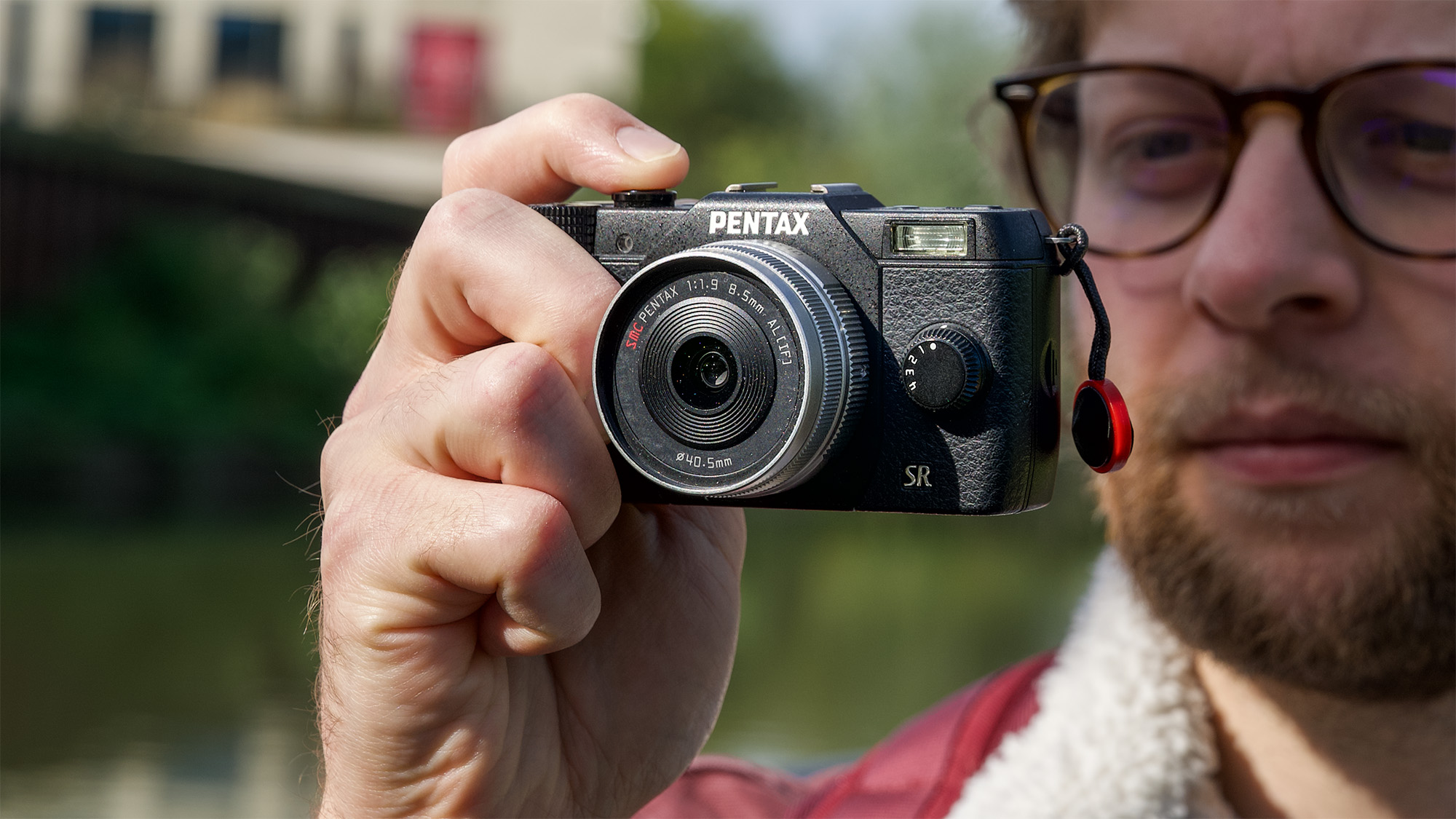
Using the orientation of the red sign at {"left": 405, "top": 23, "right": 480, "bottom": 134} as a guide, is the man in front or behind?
in front

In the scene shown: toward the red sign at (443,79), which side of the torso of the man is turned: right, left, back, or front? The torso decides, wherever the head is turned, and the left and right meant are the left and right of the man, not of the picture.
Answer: back

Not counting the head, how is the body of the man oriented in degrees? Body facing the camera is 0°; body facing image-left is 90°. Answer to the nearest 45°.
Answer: approximately 0°

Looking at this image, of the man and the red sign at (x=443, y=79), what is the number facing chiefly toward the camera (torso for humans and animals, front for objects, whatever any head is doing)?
2
